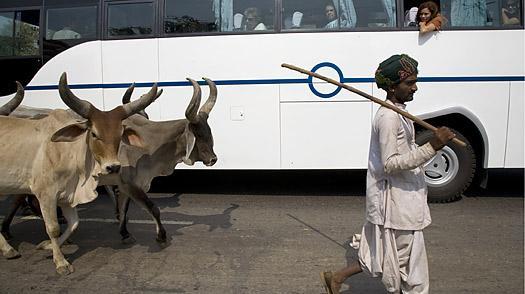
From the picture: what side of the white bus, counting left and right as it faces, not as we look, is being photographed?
left

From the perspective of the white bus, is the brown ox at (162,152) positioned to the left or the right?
on its left

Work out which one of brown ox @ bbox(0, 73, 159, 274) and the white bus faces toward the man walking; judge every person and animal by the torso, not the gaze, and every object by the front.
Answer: the brown ox

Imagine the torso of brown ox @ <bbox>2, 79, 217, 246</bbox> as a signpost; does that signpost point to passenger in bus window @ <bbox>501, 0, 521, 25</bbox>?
yes

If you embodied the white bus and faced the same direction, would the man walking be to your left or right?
on your left

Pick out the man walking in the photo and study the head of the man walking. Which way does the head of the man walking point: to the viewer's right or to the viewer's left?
to the viewer's right

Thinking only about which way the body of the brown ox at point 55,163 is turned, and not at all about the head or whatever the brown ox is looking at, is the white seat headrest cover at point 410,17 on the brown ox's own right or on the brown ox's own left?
on the brown ox's own left

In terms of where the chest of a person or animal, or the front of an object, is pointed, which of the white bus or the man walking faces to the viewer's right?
the man walking

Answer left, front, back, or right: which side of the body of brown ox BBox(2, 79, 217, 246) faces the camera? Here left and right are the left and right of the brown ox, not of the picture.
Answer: right

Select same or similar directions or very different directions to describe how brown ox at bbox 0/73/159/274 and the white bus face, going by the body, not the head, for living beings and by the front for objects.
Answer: very different directions

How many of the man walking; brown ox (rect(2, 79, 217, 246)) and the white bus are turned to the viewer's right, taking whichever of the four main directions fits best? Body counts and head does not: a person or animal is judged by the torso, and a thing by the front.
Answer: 2

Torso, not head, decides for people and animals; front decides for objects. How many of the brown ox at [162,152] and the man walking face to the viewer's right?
2

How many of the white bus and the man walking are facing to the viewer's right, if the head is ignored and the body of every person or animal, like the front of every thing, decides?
1

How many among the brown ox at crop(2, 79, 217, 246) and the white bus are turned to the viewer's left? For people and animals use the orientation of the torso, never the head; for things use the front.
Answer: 1

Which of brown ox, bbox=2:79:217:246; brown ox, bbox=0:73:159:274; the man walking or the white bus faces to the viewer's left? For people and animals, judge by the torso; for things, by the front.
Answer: the white bus

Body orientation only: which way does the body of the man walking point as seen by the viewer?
to the viewer's right
